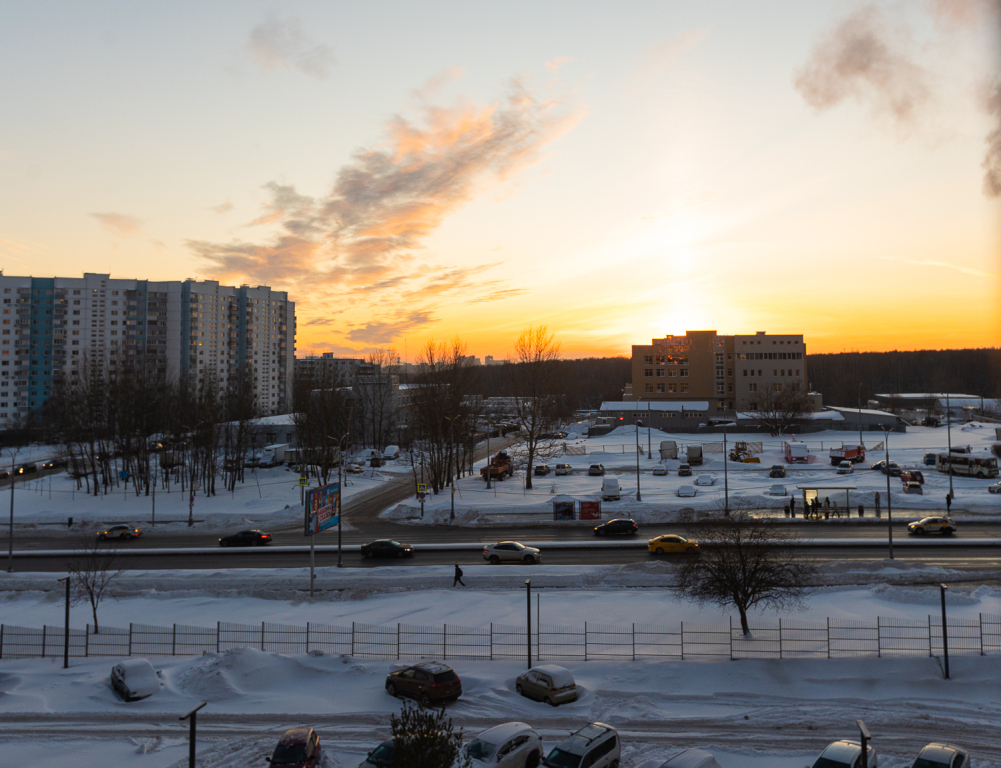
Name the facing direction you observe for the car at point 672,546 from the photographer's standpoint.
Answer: facing to the right of the viewer

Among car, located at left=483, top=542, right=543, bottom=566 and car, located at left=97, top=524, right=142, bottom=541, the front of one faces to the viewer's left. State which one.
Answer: car, located at left=97, top=524, right=142, bottom=541

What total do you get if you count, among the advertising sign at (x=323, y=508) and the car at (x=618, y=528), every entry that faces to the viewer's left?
1

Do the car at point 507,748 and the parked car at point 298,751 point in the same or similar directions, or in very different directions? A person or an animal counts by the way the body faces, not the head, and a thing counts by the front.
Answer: same or similar directions

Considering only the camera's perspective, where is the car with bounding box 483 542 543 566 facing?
facing to the right of the viewer

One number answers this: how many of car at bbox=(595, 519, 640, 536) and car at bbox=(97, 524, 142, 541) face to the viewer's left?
2

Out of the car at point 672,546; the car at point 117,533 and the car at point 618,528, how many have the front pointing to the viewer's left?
2

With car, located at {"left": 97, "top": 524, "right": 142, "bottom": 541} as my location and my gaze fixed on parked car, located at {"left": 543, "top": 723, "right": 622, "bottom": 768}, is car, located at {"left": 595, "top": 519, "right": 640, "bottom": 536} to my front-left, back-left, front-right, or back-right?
front-left

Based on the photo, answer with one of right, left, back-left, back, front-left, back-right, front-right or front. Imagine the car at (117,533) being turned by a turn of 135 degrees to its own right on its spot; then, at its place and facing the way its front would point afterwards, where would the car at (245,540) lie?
right

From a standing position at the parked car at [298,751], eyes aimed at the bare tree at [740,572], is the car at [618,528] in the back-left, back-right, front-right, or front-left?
front-left

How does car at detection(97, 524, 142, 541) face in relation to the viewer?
to the viewer's left

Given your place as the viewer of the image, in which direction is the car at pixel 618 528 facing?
facing to the left of the viewer
